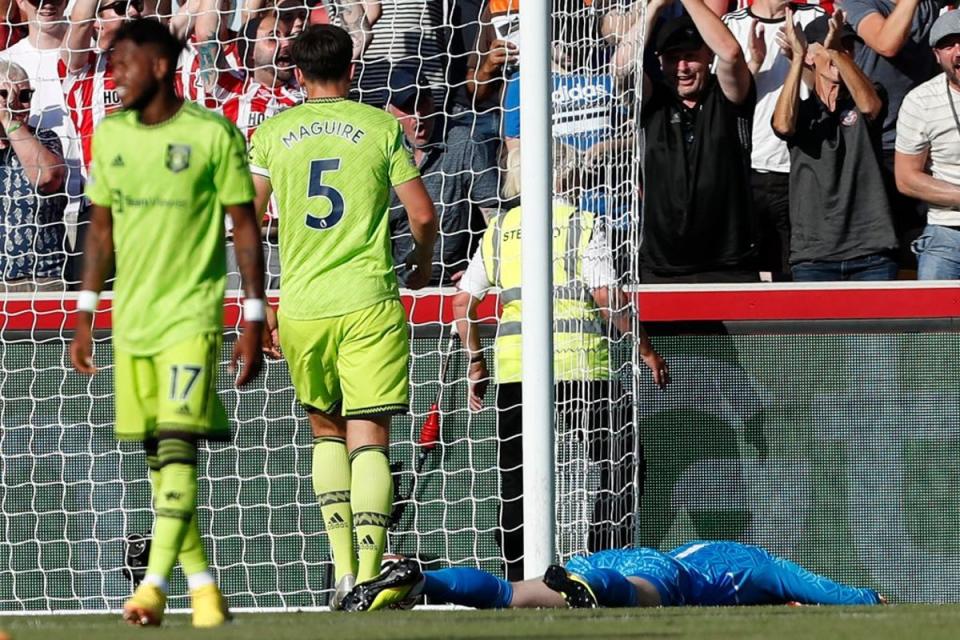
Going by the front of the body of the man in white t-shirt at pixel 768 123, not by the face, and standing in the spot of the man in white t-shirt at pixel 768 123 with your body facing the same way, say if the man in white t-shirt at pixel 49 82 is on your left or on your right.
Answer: on your right

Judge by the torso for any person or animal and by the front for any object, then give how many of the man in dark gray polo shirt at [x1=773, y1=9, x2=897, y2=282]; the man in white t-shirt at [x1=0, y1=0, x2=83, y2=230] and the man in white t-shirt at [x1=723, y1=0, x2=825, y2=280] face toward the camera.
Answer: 3

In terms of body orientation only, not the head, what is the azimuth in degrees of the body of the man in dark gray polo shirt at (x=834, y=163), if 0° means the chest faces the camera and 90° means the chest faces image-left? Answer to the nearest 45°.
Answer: approximately 0°

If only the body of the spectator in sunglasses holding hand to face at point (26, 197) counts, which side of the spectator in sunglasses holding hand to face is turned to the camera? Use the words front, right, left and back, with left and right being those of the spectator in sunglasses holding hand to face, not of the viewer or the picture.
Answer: front

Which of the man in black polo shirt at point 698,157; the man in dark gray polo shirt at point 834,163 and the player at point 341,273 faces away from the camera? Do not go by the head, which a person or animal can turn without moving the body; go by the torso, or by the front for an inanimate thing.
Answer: the player

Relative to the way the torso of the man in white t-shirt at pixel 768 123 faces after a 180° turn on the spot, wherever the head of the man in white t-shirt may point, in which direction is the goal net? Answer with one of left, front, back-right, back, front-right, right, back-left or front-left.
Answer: back-left

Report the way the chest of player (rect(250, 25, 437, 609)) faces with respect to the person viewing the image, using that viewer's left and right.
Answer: facing away from the viewer

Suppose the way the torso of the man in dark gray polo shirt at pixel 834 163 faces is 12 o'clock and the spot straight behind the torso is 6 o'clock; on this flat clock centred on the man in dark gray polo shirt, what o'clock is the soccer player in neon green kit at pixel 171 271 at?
The soccer player in neon green kit is roughly at 1 o'clock from the man in dark gray polo shirt.

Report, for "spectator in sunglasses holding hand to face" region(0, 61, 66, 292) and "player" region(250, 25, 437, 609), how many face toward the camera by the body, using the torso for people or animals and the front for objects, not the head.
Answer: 1
